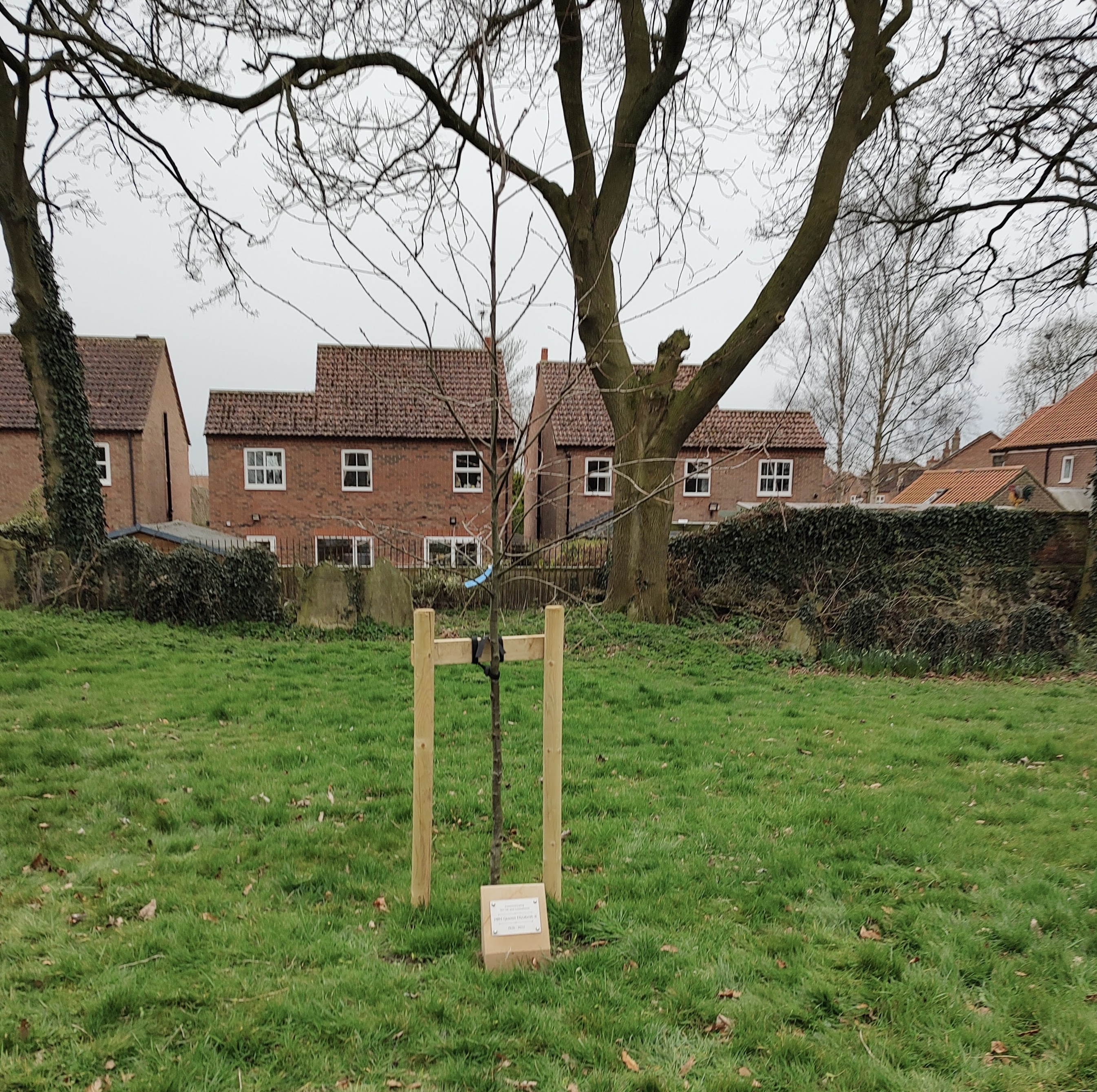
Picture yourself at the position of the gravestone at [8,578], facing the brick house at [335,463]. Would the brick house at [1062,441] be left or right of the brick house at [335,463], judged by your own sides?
right

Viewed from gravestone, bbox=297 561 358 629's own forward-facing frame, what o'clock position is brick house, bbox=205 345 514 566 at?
The brick house is roughly at 6 o'clock from the gravestone.

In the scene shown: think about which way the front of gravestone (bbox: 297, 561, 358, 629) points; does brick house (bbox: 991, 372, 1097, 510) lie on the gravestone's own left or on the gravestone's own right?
on the gravestone's own left

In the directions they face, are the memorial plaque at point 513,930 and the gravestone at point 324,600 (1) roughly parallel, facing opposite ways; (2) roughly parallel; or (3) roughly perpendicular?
roughly parallel

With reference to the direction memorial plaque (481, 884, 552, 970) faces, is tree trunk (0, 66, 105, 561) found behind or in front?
behind

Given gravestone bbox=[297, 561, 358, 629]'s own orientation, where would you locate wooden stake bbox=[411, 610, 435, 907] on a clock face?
The wooden stake is roughly at 12 o'clock from the gravestone.

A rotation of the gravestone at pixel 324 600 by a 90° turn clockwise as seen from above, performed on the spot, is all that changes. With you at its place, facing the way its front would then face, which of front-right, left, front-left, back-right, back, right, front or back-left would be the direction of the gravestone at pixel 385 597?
back

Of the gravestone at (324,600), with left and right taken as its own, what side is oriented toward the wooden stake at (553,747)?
front

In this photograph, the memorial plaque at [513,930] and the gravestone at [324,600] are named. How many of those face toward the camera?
2

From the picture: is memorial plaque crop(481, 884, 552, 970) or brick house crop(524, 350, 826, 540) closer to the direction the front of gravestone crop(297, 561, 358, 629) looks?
the memorial plaque

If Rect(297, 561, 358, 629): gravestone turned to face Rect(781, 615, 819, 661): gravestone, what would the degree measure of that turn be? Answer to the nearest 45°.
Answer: approximately 45° to its left

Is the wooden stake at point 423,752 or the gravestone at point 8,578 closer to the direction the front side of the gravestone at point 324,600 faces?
the wooden stake

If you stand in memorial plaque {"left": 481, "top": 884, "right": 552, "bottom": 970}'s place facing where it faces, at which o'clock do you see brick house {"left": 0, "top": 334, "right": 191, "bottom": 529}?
The brick house is roughly at 5 o'clock from the memorial plaque.

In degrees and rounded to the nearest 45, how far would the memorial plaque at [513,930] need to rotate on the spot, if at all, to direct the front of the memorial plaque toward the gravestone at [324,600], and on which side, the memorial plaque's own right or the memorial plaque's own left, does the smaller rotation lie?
approximately 180°

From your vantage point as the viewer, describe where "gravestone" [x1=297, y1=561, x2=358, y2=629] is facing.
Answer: facing the viewer
